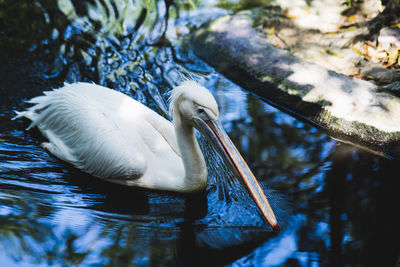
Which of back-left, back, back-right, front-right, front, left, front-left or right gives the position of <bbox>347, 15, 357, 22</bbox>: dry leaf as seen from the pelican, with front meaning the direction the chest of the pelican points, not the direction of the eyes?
left

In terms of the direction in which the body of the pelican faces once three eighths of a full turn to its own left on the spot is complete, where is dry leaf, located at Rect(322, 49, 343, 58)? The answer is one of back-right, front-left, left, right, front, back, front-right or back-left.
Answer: front-right

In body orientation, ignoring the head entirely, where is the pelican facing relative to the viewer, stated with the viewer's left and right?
facing the viewer and to the right of the viewer

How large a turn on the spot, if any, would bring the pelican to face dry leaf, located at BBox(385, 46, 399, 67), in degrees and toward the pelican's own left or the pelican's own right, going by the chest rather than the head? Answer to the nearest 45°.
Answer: approximately 45° to the pelican's own left

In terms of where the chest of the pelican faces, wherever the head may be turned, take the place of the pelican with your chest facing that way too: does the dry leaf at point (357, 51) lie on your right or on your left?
on your left
